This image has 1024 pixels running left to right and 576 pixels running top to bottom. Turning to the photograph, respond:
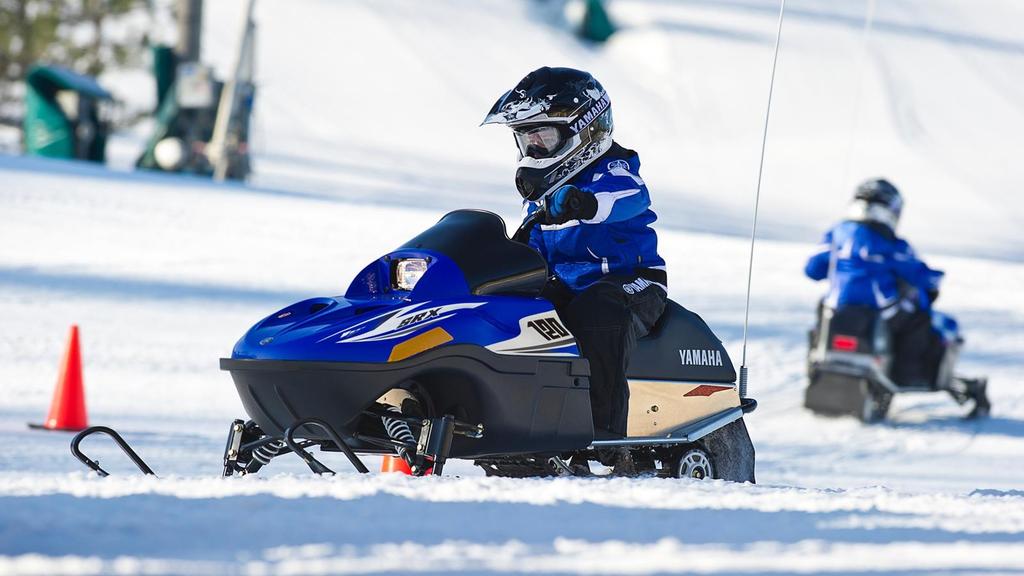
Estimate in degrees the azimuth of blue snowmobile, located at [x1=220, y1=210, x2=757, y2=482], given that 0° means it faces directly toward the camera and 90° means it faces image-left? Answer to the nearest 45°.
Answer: approximately 45°

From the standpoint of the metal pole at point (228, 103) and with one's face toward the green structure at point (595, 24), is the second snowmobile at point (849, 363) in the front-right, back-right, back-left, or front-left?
back-right

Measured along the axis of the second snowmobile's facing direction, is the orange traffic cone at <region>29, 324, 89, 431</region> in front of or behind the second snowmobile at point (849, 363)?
behind

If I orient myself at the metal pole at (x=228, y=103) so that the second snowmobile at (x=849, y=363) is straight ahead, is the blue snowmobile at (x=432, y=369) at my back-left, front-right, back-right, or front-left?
front-right

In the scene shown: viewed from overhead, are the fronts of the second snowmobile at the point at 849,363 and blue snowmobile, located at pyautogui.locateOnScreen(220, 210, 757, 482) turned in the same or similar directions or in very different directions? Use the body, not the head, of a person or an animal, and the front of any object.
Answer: very different directions

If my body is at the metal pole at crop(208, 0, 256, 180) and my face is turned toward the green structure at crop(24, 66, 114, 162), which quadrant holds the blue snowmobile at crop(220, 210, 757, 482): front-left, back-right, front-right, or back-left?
back-left

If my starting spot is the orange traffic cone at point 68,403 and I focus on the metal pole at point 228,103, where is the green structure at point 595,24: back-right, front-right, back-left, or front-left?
front-right

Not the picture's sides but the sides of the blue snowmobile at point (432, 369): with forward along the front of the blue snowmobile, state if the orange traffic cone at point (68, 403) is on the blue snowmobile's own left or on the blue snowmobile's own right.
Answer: on the blue snowmobile's own right

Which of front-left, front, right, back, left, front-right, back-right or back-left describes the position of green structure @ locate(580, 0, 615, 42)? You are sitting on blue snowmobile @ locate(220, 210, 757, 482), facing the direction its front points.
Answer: back-right

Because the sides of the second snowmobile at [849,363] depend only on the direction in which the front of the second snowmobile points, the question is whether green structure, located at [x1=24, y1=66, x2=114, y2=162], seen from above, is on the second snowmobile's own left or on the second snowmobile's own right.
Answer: on the second snowmobile's own left

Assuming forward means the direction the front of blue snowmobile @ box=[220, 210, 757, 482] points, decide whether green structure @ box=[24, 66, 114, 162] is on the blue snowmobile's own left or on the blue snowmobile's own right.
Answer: on the blue snowmobile's own right

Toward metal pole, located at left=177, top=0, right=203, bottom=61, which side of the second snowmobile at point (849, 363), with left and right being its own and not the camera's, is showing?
left

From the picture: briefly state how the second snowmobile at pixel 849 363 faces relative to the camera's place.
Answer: facing away from the viewer and to the right of the viewer
